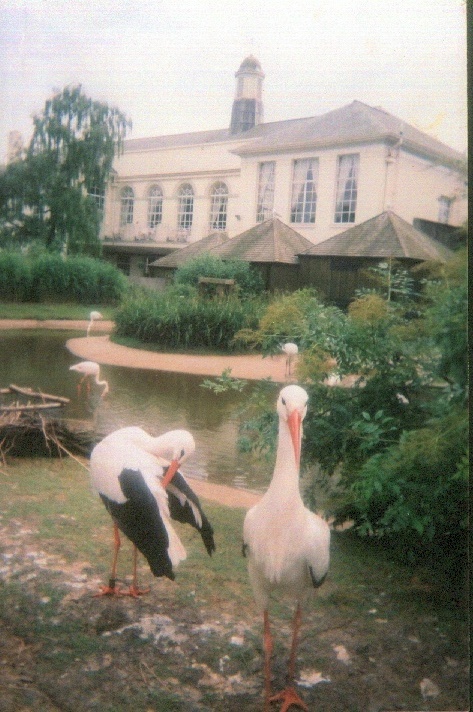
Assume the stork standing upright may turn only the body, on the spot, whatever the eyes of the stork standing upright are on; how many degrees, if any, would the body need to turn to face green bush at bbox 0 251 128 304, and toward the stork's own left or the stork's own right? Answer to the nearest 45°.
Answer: approximately 135° to the stork's own right

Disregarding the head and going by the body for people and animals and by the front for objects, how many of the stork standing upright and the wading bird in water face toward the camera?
1

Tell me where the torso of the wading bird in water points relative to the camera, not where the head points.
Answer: to the viewer's right

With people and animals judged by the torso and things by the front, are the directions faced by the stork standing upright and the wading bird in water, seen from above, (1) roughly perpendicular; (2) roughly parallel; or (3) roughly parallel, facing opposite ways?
roughly perpendicular

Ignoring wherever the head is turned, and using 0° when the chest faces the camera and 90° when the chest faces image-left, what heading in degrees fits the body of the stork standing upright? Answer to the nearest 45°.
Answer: approximately 0°
